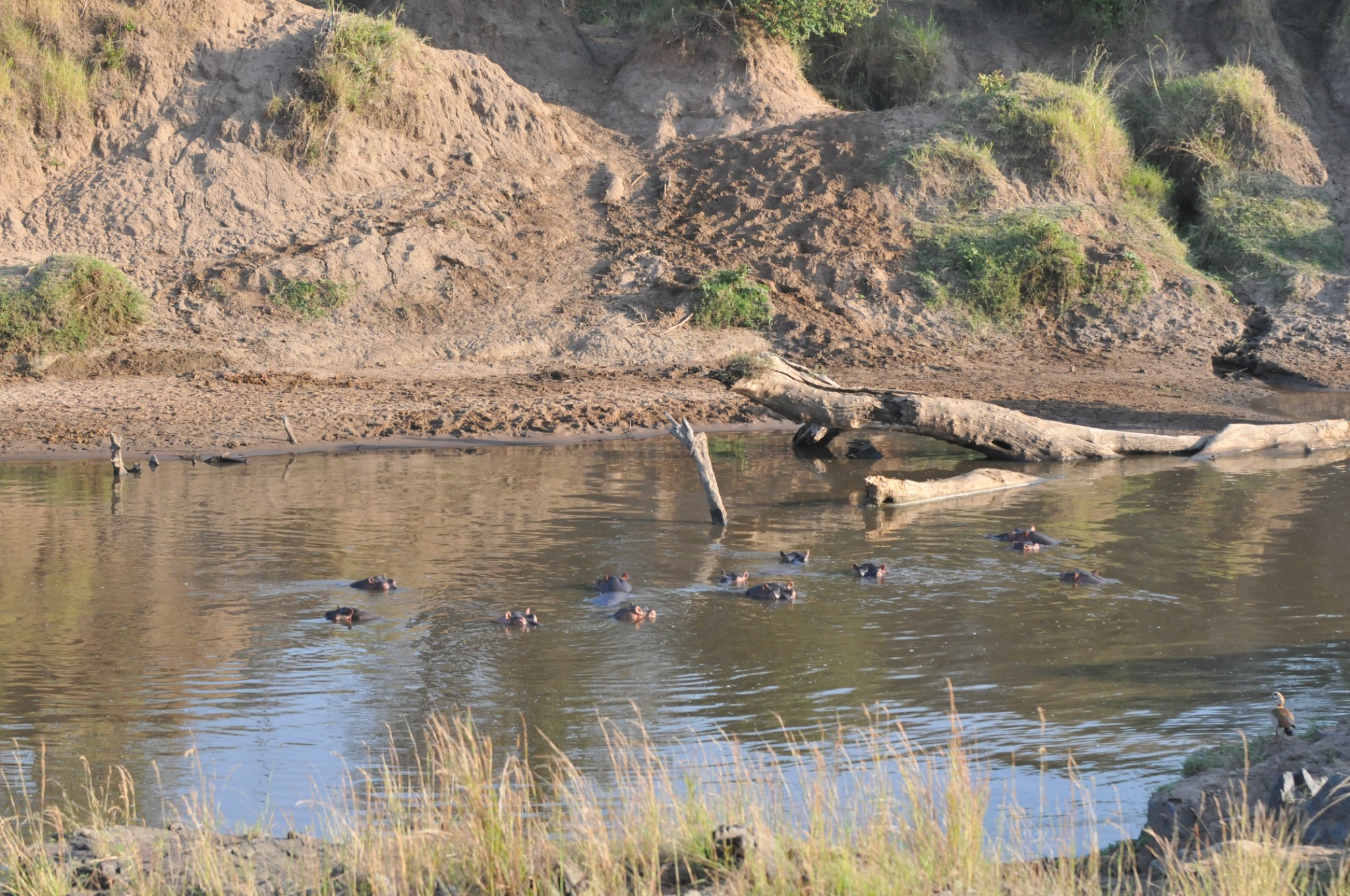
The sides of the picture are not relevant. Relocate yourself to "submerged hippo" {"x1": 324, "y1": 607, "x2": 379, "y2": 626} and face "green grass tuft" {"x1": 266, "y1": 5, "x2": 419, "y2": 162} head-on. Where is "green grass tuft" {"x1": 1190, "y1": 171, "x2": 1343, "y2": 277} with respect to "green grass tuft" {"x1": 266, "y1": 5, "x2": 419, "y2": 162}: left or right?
right

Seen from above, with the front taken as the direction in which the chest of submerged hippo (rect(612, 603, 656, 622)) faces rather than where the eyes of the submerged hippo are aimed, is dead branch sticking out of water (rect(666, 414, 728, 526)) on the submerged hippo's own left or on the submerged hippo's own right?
on the submerged hippo's own left

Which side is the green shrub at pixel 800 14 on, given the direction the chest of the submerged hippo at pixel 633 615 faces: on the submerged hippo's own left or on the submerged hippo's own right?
on the submerged hippo's own left
